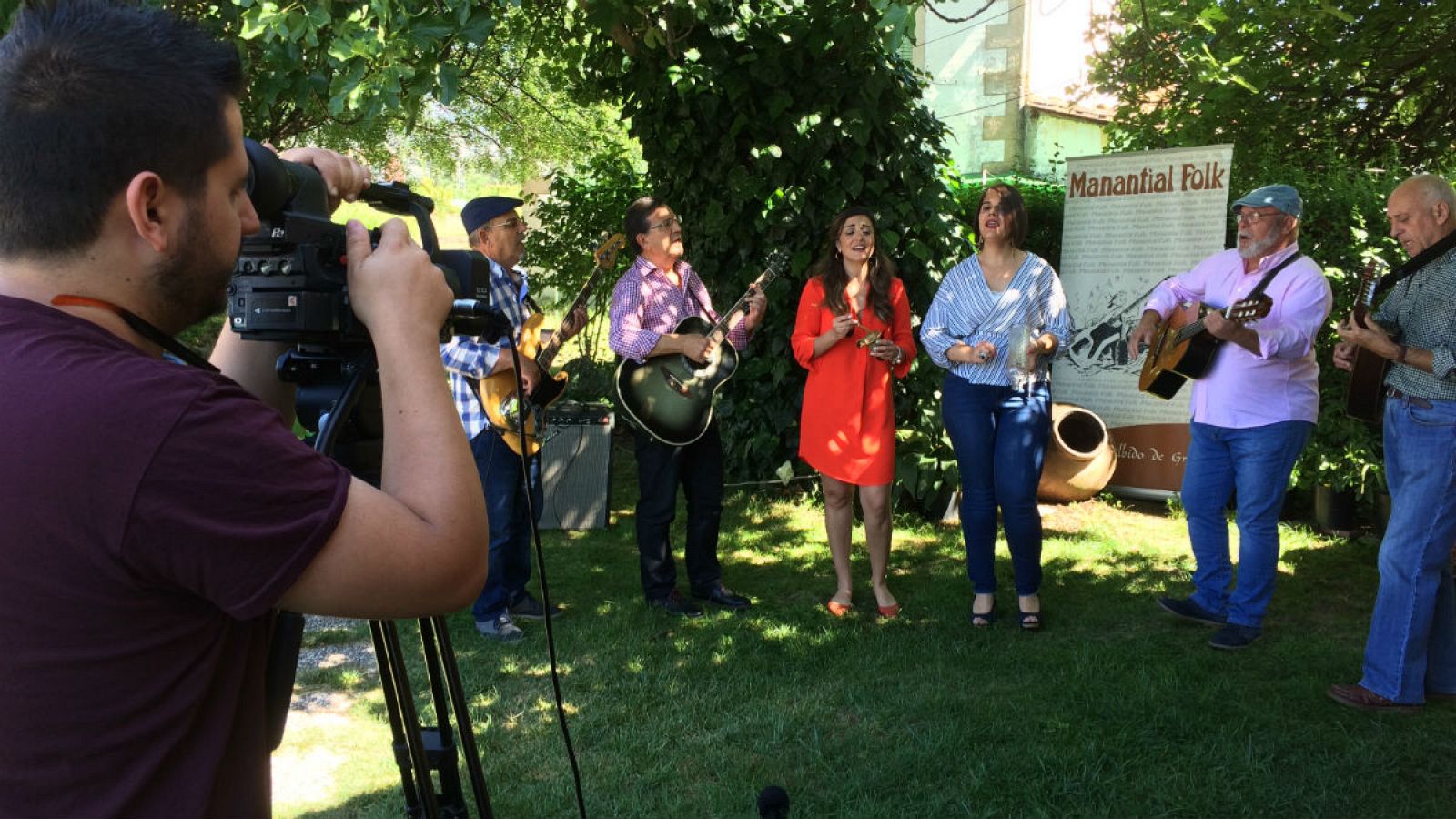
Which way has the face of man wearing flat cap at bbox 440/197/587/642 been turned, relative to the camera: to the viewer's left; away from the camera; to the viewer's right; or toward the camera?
to the viewer's right

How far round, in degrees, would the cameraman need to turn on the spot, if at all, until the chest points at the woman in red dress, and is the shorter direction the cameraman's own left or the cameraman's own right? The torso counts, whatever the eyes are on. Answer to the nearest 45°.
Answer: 0° — they already face them

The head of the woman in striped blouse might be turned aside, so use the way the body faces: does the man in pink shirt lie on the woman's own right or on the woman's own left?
on the woman's own left

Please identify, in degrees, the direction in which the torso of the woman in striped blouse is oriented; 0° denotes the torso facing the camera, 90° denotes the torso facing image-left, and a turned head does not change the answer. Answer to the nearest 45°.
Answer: approximately 0°

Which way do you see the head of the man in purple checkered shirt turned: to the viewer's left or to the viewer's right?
to the viewer's right

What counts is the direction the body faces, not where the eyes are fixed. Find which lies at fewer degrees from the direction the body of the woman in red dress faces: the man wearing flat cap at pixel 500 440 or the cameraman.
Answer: the cameraman

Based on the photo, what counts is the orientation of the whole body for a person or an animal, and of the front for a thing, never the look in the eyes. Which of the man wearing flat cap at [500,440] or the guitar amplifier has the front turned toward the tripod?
the guitar amplifier

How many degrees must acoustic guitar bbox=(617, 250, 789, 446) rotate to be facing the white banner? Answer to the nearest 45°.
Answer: approximately 135° to its left

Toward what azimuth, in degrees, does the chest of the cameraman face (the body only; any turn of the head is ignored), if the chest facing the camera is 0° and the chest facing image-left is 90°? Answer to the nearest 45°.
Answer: approximately 225°

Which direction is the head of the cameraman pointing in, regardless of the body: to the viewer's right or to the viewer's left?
to the viewer's right
